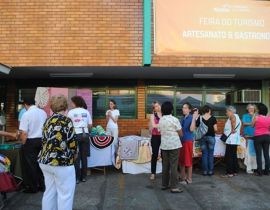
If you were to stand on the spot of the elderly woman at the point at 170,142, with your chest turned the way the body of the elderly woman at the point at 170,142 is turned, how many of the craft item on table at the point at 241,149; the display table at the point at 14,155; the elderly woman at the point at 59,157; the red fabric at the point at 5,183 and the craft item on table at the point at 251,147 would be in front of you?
2

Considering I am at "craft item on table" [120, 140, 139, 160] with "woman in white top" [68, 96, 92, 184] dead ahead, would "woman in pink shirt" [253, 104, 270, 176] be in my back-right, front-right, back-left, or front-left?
back-left

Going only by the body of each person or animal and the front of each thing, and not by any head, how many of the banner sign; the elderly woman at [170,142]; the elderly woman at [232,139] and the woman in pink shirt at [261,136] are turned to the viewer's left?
1

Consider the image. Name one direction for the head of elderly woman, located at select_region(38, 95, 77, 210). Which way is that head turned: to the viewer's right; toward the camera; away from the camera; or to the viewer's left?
away from the camera

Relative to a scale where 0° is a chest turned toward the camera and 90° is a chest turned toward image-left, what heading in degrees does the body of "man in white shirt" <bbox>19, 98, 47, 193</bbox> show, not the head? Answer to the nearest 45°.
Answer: approximately 135°

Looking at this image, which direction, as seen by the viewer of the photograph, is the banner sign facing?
facing the viewer

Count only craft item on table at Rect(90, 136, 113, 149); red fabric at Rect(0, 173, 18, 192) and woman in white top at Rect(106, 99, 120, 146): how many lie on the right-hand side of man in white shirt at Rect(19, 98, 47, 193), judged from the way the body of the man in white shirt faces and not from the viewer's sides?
2

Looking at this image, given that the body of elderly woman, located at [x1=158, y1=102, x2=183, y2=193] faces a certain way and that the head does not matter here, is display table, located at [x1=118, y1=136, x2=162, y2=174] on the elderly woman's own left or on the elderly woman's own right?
on the elderly woman's own left

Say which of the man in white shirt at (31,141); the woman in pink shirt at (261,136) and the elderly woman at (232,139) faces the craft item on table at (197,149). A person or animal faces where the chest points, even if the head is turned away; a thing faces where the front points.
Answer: the elderly woman

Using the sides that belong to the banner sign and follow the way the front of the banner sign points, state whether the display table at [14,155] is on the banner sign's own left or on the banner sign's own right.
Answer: on the banner sign's own right

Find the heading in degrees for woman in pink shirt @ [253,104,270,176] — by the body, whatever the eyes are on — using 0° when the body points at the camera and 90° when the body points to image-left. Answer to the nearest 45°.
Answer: approximately 180°
